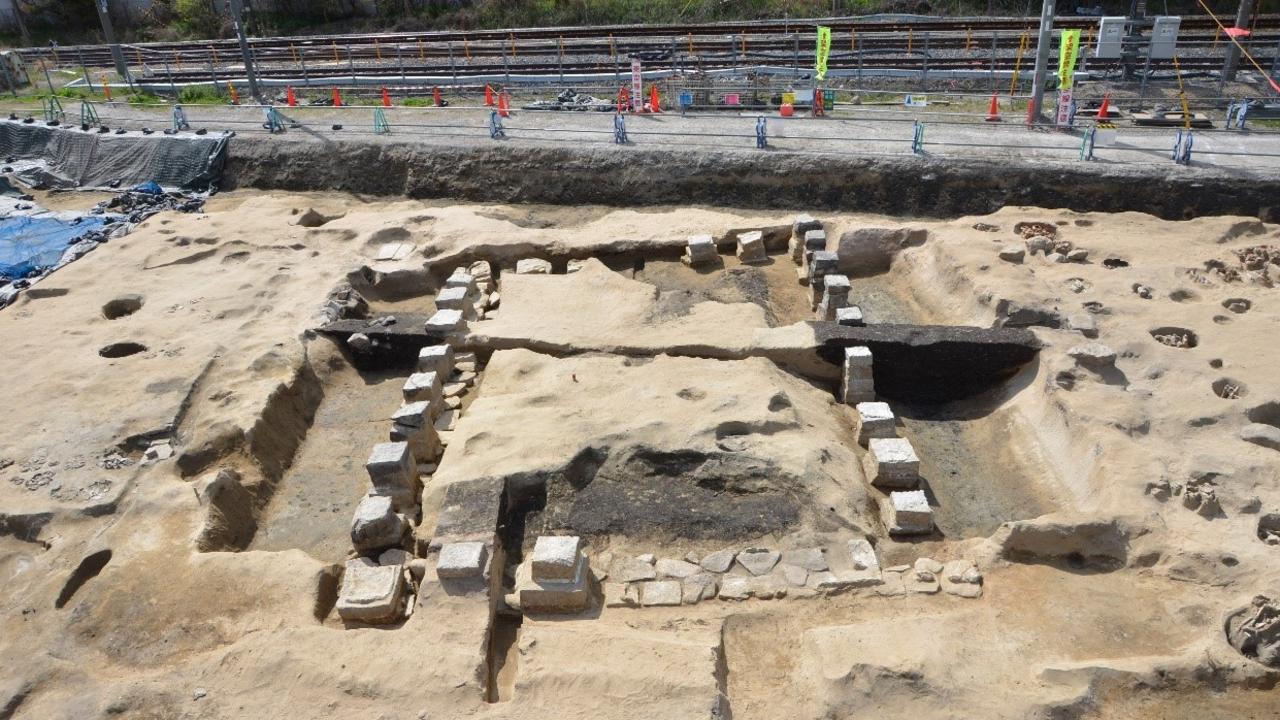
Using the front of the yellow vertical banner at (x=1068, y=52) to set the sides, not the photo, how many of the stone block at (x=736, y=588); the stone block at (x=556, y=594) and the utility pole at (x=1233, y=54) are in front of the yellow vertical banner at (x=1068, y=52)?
2

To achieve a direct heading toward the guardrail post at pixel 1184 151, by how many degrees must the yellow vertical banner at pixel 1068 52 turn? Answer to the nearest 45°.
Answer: approximately 45° to its left

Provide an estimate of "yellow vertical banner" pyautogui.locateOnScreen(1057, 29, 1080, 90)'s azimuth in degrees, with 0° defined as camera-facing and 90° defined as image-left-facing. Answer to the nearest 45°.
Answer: approximately 0°

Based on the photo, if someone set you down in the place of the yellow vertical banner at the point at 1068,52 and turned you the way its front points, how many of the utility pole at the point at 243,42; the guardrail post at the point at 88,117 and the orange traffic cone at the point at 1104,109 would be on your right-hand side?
2

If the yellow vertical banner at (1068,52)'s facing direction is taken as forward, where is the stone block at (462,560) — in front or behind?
in front

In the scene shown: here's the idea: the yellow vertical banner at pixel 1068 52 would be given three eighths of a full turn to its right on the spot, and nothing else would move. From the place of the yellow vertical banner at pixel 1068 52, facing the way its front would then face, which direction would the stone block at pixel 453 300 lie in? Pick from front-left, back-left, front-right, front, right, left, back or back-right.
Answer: left

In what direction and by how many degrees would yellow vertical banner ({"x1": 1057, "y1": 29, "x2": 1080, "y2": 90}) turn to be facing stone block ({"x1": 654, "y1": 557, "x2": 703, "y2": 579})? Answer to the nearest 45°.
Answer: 0° — it already faces it

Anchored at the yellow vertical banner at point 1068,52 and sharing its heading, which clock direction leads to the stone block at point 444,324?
The stone block is roughly at 1 o'clock from the yellow vertical banner.

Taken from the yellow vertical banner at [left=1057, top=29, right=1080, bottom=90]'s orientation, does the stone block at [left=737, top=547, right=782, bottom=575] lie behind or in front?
in front

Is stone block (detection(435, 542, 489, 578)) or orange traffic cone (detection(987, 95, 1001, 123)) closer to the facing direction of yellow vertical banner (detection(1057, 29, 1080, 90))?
the stone block

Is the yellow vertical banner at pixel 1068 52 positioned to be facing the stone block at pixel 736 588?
yes

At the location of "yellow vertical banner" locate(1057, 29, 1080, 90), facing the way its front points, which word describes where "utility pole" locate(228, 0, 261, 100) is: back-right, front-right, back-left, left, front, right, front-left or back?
right

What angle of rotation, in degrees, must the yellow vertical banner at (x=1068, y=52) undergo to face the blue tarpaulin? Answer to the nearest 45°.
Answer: approximately 45° to its right

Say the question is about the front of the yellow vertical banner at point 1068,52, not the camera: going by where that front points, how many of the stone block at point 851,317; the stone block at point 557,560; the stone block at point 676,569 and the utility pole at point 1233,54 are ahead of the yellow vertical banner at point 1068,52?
3

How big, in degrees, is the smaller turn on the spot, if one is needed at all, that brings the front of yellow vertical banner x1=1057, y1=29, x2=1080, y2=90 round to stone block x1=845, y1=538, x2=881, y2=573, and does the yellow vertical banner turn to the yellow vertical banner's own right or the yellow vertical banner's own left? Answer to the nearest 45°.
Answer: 0° — it already faces it
